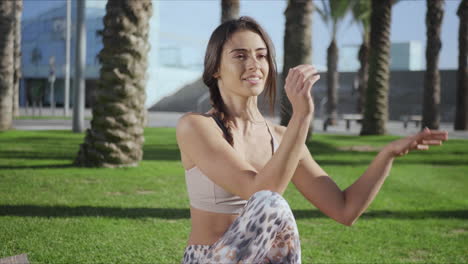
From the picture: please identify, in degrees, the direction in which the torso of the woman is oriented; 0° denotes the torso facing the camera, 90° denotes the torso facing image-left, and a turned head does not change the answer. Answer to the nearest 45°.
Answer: approximately 315°

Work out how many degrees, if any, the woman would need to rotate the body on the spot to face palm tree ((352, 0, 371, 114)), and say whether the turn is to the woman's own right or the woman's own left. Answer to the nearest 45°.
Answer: approximately 135° to the woman's own left

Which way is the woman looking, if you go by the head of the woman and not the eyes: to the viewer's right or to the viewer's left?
to the viewer's right

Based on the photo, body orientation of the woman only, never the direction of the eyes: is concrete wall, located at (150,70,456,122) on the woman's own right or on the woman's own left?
on the woman's own left
